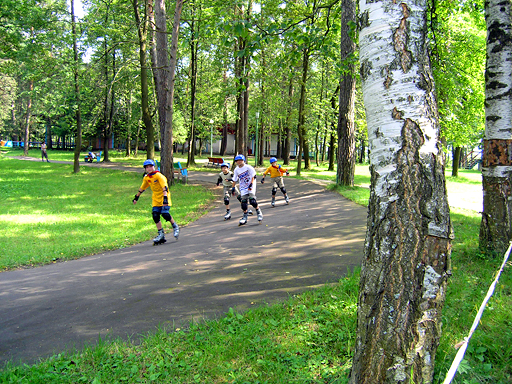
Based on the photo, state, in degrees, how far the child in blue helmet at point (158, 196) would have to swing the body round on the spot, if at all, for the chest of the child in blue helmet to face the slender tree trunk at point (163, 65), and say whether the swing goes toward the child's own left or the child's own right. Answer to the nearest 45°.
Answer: approximately 135° to the child's own right

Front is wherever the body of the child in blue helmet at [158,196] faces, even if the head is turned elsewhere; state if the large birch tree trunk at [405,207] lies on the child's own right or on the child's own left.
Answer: on the child's own left

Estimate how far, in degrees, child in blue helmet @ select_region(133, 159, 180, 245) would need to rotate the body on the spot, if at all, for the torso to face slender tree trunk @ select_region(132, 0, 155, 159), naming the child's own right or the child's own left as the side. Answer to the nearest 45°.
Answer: approximately 135° to the child's own right

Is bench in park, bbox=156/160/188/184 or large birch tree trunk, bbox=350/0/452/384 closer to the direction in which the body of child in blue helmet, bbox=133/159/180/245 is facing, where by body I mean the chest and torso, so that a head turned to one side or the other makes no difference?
the large birch tree trunk

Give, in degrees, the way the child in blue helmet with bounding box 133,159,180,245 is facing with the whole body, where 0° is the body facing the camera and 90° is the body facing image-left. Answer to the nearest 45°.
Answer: approximately 45°

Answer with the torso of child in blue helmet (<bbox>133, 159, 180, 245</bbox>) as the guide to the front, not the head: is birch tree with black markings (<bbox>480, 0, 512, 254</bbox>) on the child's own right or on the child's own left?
on the child's own left

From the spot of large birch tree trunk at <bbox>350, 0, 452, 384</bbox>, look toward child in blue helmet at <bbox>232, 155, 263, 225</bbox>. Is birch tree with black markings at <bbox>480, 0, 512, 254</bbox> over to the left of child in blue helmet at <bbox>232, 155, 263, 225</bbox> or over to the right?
right

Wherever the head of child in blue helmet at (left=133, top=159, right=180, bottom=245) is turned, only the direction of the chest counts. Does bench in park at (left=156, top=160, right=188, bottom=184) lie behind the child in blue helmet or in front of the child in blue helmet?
behind
